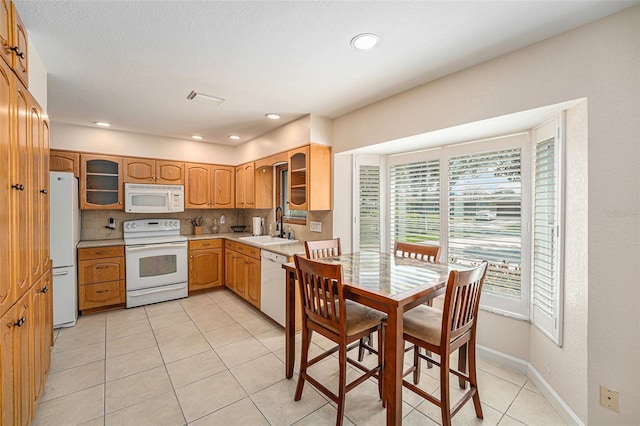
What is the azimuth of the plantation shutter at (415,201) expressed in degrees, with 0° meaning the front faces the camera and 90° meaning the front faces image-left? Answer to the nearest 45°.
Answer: approximately 45°

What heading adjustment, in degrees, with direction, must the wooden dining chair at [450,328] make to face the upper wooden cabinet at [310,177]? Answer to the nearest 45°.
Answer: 0° — it already faces it

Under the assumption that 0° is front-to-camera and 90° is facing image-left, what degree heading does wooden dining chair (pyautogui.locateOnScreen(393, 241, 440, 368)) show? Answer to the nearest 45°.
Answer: approximately 45°

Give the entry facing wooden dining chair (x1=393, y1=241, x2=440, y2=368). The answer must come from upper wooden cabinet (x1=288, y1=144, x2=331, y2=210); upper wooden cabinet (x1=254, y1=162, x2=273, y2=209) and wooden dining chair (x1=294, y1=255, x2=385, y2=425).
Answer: wooden dining chair (x1=294, y1=255, x2=385, y2=425)

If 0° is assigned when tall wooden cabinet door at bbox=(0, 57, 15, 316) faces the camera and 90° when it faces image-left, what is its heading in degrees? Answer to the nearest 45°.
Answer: approximately 270°

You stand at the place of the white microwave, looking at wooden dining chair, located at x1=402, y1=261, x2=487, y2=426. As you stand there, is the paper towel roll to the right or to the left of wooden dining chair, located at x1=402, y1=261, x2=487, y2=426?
left

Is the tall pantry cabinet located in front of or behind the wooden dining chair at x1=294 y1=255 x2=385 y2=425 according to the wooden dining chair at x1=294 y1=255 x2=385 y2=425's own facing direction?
behind

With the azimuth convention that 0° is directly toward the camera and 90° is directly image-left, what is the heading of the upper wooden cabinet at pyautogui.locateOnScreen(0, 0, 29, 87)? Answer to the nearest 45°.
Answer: approximately 270°

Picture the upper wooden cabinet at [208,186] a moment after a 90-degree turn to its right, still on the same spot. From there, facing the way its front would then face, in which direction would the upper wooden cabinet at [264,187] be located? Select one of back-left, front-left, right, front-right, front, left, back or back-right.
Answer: back-left

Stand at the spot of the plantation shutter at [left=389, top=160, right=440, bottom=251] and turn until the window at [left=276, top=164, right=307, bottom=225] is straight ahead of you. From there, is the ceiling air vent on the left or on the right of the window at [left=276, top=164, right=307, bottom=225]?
left
